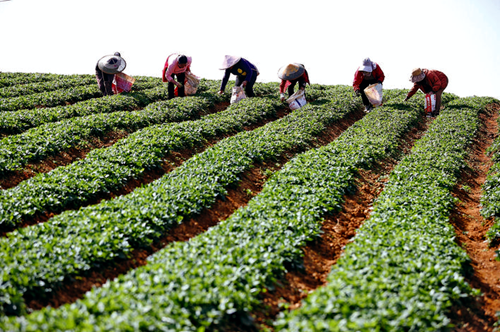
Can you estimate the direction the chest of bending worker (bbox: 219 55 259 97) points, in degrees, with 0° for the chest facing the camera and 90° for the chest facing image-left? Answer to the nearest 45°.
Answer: approximately 45°

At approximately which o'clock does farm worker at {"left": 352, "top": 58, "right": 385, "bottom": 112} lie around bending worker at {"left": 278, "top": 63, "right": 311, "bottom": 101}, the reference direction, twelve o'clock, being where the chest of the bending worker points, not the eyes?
The farm worker is roughly at 9 o'clock from the bending worker.

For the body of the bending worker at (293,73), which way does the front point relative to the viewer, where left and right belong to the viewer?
facing the viewer and to the left of the viewer

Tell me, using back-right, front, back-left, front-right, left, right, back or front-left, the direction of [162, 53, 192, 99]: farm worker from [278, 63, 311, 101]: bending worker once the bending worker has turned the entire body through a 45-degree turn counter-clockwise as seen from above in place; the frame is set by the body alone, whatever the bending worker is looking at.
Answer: right

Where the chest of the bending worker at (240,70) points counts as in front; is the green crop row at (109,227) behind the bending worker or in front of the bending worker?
in front

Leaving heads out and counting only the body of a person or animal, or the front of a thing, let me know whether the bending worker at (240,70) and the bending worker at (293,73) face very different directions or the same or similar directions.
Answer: same or similar directions

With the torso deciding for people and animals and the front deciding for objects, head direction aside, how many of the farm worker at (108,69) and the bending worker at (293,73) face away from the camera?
0

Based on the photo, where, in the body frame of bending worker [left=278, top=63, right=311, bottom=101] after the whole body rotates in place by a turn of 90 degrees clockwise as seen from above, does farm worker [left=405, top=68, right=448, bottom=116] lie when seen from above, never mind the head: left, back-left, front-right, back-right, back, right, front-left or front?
back-right

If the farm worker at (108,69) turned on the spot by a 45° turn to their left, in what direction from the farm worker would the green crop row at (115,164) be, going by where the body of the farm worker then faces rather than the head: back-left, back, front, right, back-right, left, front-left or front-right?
right
